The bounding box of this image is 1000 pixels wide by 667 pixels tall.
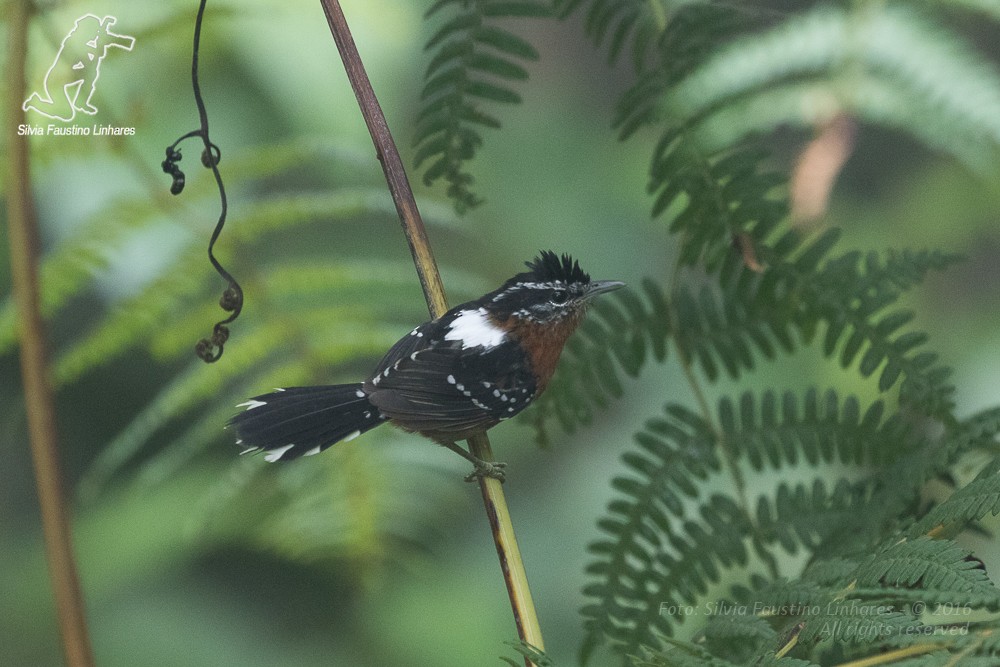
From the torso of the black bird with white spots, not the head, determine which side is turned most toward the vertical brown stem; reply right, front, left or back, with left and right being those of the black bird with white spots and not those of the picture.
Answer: back

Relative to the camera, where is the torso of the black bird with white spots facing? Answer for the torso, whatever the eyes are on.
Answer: to the viewer's right

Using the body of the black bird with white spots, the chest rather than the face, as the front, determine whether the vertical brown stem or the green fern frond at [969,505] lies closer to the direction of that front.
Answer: the green fern frond

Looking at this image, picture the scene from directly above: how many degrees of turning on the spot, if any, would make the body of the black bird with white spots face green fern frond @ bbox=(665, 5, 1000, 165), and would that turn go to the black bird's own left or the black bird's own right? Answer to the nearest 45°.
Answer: approximately 45° to the black bird's own left
